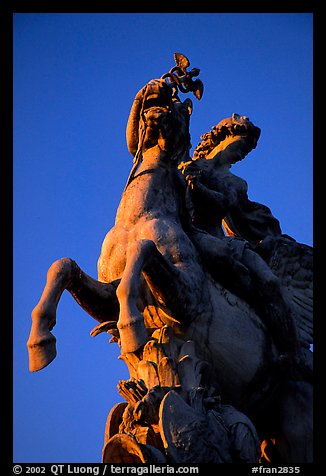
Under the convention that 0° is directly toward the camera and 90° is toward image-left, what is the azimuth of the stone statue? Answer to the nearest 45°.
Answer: approximately 45°
